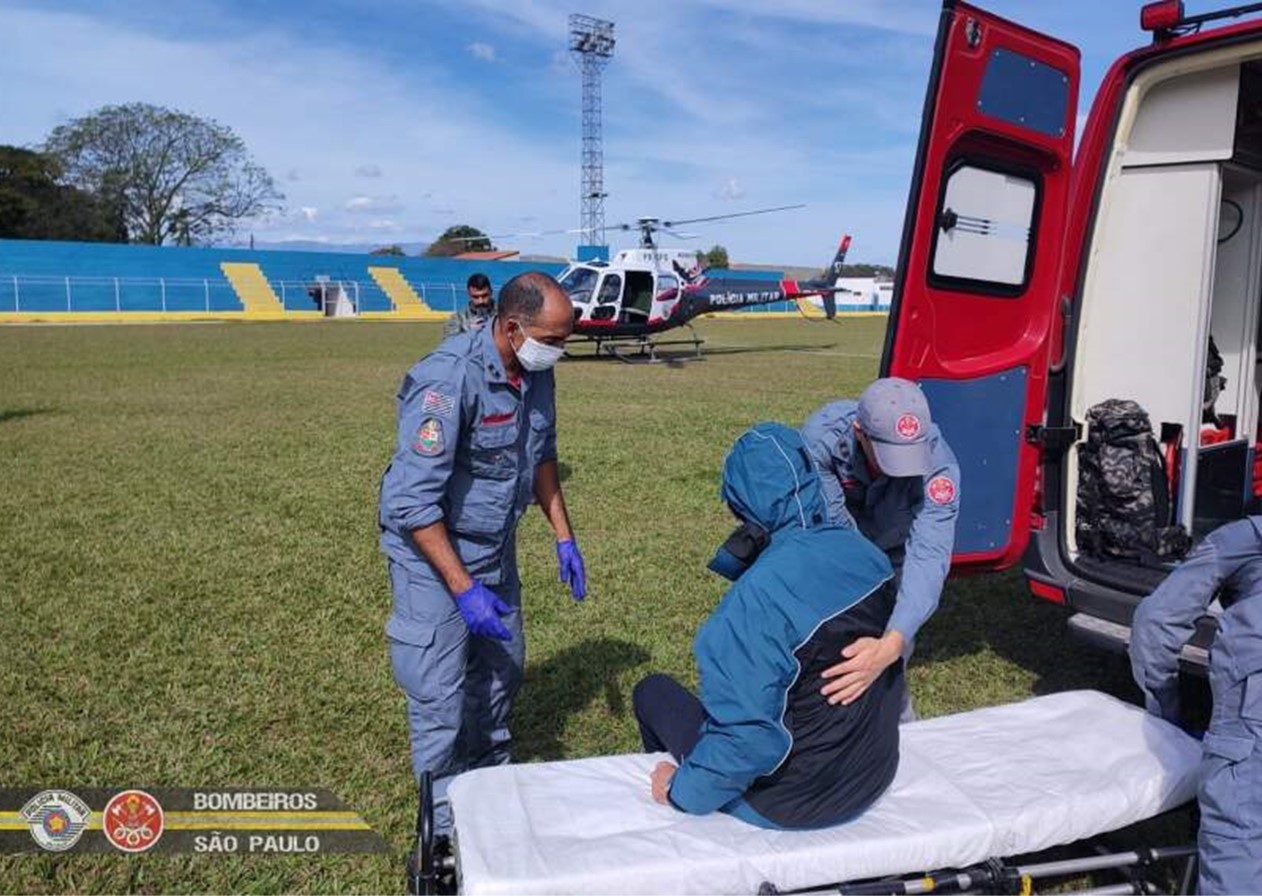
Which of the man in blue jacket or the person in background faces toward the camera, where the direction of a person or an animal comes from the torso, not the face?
the person in background

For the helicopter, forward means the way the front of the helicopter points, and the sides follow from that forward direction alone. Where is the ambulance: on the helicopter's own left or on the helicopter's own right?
on the helicopter's own left

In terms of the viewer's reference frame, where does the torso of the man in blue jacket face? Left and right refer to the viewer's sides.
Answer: facing away from the viewer and to the left of the viewer

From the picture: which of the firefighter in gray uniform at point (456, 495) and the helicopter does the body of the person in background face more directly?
the firefighter in gray uniform

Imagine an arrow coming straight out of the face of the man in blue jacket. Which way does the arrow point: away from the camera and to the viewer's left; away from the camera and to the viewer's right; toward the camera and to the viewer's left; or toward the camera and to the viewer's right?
away from the camera and to the viewer's left

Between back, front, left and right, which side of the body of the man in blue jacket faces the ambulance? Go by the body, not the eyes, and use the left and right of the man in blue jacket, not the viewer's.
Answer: right

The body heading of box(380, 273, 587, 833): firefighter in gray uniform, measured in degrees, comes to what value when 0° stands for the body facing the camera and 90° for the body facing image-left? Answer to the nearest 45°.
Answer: approximately 315°

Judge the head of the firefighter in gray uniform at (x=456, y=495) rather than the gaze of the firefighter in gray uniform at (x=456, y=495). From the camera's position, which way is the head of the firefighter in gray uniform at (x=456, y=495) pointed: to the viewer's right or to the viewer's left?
to the viewer's right

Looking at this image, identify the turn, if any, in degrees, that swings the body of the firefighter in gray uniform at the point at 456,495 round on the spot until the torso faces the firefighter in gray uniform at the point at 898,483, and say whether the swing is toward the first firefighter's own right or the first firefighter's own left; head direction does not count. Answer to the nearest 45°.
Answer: approximately 45° to the first firefighter's own left

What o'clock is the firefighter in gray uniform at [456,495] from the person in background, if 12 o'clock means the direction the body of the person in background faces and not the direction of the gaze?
The firefighter in gray uniform is roughly at 12 o'clock from the person in background.

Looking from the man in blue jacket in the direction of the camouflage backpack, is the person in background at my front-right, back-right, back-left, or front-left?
front-left

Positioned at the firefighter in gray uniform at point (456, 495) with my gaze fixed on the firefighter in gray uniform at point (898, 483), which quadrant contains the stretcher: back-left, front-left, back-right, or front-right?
front-right

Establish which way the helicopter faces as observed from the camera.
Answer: facing the viewer and to the left of the viewer

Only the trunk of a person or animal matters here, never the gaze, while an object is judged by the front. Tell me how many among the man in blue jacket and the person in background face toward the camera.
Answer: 1

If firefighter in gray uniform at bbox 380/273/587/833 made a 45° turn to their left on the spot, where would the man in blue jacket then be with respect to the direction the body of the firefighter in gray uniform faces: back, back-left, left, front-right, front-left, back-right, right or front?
front-right

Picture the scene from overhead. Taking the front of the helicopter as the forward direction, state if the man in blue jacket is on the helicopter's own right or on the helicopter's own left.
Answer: on the helicopter's own left

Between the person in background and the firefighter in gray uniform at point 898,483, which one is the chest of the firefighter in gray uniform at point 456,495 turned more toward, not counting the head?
the firefighter in gray uniform

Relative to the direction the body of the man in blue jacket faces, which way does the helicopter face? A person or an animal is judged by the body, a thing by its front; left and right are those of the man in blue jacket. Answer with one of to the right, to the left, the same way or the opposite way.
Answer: to the left

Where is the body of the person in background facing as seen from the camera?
toward the camera

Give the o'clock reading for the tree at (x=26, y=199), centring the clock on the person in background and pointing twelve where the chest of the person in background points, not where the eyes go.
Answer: The tree is roughly at 5 o'clock from the person in background.
